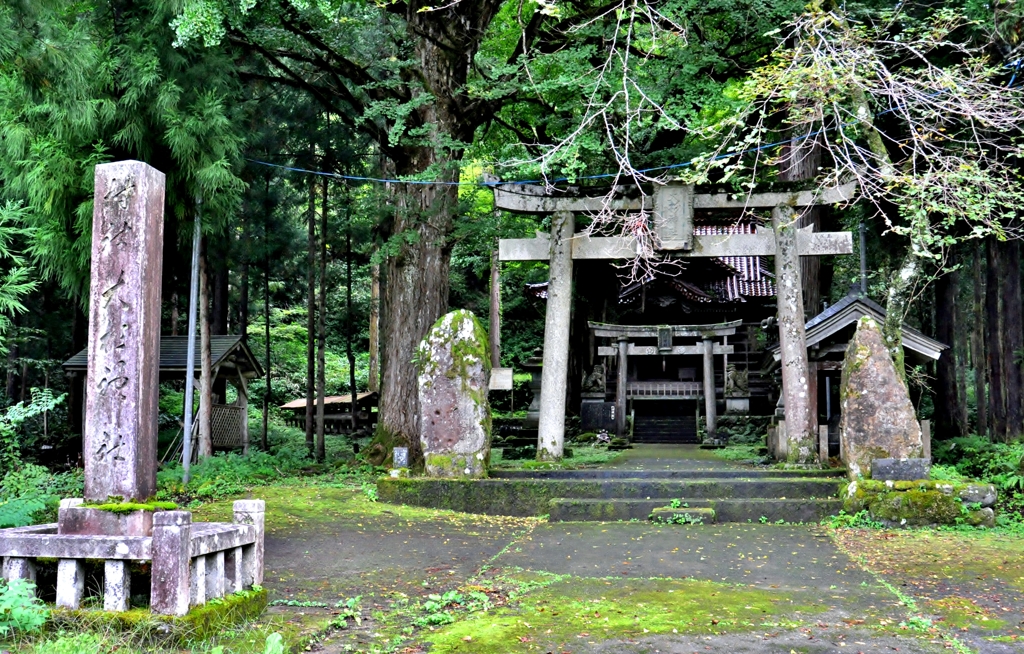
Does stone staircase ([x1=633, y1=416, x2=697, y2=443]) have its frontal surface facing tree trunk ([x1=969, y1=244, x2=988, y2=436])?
no

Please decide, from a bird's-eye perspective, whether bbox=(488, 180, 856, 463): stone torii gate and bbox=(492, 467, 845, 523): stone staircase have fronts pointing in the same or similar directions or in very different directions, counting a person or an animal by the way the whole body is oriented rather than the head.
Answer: same or similar directions

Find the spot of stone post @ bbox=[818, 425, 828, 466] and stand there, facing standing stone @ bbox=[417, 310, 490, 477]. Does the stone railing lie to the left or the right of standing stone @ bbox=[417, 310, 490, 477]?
left

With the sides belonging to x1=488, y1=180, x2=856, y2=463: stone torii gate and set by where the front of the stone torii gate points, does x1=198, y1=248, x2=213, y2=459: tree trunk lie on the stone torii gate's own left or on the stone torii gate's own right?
on the stone torii gate's own right

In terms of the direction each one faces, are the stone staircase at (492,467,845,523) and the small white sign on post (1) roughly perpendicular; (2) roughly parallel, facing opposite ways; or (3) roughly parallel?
roughly parallel

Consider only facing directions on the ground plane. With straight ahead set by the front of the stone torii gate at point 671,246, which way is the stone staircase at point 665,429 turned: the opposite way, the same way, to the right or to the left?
the same way

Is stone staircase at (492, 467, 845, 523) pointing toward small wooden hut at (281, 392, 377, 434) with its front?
no

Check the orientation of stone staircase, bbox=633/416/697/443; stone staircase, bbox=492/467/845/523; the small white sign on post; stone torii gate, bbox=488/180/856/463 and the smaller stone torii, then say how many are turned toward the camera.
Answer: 5

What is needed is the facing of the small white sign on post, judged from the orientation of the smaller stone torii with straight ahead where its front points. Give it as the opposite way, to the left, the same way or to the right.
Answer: the same way

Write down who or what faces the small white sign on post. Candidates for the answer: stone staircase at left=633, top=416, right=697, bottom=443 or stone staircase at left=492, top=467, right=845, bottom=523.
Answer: stone staircase at left=633, top=416, right=697, bottom=443

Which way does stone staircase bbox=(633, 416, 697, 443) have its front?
toward the camera

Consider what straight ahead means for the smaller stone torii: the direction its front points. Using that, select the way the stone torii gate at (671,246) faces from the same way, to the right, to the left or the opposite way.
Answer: the same way

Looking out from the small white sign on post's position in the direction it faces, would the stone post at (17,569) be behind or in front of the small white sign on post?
in front

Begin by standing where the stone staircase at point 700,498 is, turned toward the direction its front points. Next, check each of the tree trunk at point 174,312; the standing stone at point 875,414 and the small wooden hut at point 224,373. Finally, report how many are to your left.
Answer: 1

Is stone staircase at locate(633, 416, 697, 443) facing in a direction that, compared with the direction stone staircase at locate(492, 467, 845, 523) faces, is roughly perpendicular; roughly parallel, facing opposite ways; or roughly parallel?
roughly parallel

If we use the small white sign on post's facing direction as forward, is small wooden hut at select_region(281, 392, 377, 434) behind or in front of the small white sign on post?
behind

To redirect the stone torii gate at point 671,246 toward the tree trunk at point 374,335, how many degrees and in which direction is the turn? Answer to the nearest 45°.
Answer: approximately 135° to its right

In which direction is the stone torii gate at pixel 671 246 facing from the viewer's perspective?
toward the camera
